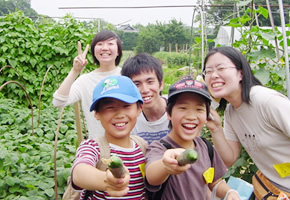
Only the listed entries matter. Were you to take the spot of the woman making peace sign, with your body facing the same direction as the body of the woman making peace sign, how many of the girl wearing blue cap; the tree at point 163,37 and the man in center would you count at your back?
1

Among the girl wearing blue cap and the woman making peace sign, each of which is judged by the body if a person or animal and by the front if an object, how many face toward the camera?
2

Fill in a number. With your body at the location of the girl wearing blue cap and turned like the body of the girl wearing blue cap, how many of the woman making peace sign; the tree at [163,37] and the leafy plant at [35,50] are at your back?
3

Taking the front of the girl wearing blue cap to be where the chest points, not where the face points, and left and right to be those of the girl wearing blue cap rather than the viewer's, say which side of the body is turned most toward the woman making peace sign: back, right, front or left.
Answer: back

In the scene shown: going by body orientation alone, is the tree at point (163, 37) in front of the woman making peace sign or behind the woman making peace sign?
behind

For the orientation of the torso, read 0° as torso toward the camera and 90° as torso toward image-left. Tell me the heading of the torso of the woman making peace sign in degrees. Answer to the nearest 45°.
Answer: approximately 0°

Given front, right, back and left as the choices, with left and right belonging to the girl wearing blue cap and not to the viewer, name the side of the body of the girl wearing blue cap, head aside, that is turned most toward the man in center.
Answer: back
